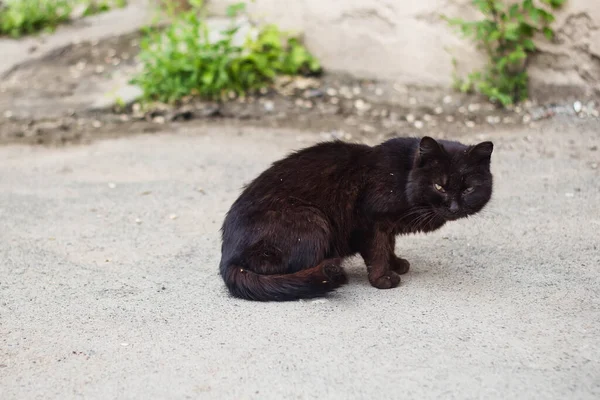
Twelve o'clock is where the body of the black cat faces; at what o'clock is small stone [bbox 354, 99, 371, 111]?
The small stone is roughly at 9 o'clock from the black cat.

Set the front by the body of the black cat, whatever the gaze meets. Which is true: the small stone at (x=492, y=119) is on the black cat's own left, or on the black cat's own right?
on the black cat's own left

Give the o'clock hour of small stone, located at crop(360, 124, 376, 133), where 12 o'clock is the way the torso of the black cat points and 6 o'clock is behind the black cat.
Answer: The small stone is roughly at 9 o'clock from the black cat.

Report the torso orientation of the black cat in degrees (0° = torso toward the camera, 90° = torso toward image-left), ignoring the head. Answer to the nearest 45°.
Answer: approximately 270°

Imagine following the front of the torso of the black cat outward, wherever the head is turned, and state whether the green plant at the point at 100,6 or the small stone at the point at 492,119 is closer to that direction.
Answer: the small stone

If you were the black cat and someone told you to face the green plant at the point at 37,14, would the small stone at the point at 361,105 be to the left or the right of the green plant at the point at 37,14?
right

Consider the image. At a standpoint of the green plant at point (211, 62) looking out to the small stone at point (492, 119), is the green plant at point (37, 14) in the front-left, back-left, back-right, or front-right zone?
back-left

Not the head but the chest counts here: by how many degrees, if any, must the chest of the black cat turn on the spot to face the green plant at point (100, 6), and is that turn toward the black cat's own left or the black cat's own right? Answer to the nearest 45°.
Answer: approximately 135° to the black cat's own left

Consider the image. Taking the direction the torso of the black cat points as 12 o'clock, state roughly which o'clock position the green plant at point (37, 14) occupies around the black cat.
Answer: The green plant is roughly at 8 o'clock from the black cat.
